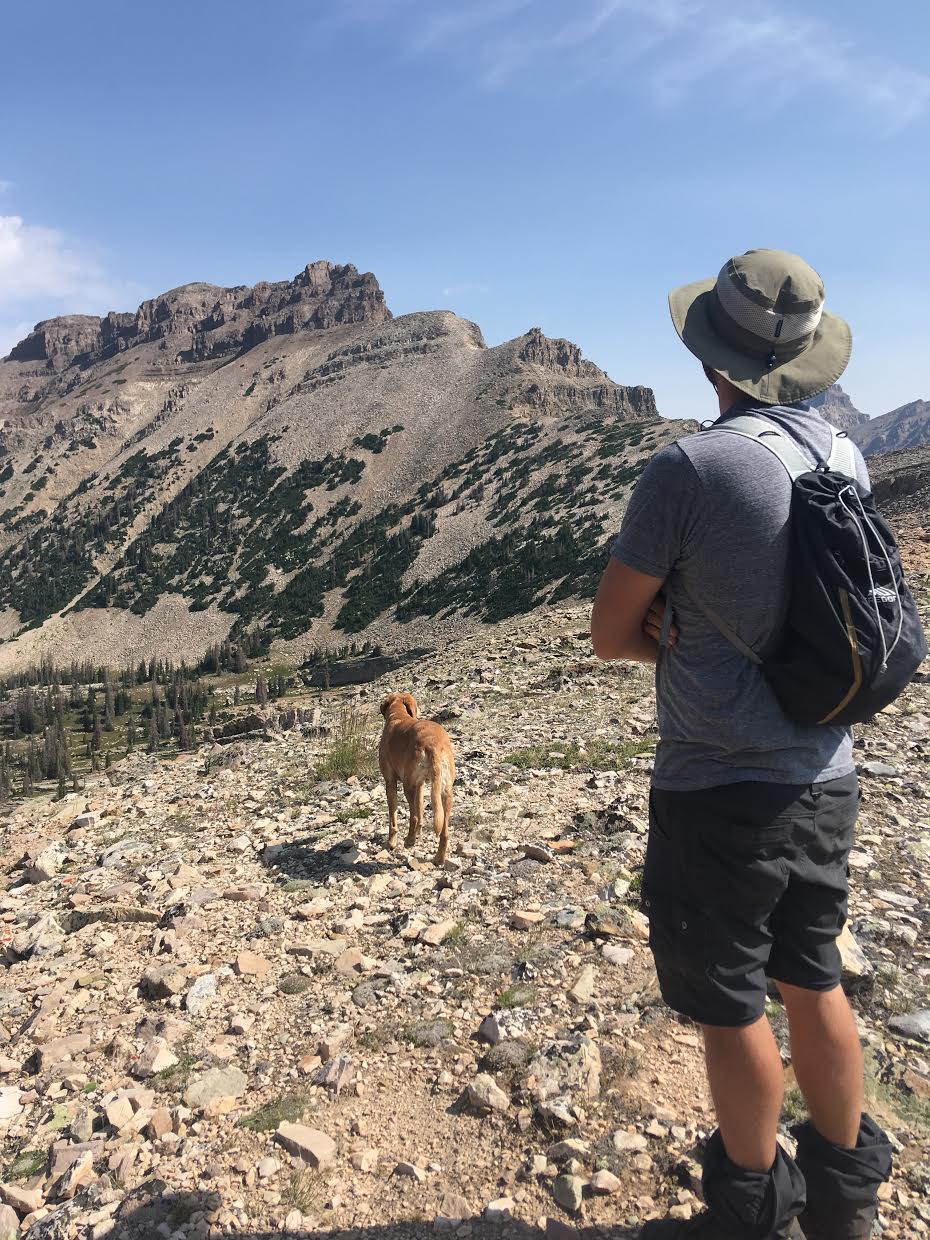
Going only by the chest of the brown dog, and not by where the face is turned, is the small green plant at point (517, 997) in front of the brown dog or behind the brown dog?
behind

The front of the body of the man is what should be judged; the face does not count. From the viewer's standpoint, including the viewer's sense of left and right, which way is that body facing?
facing away from the viewer and to the left of the viewer

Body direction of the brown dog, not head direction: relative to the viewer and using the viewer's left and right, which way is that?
facing away from the viewer and to the left of the viewer

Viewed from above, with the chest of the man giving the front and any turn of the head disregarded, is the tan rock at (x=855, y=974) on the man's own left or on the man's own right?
on the man's own right

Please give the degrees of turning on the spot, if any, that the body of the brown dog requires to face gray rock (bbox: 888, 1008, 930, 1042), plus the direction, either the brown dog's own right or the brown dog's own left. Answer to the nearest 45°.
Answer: approximately 180°

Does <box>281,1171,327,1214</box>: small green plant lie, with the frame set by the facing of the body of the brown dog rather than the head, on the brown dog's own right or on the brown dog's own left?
on the brown dog's own left

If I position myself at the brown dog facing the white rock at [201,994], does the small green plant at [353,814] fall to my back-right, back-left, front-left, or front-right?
back-right
